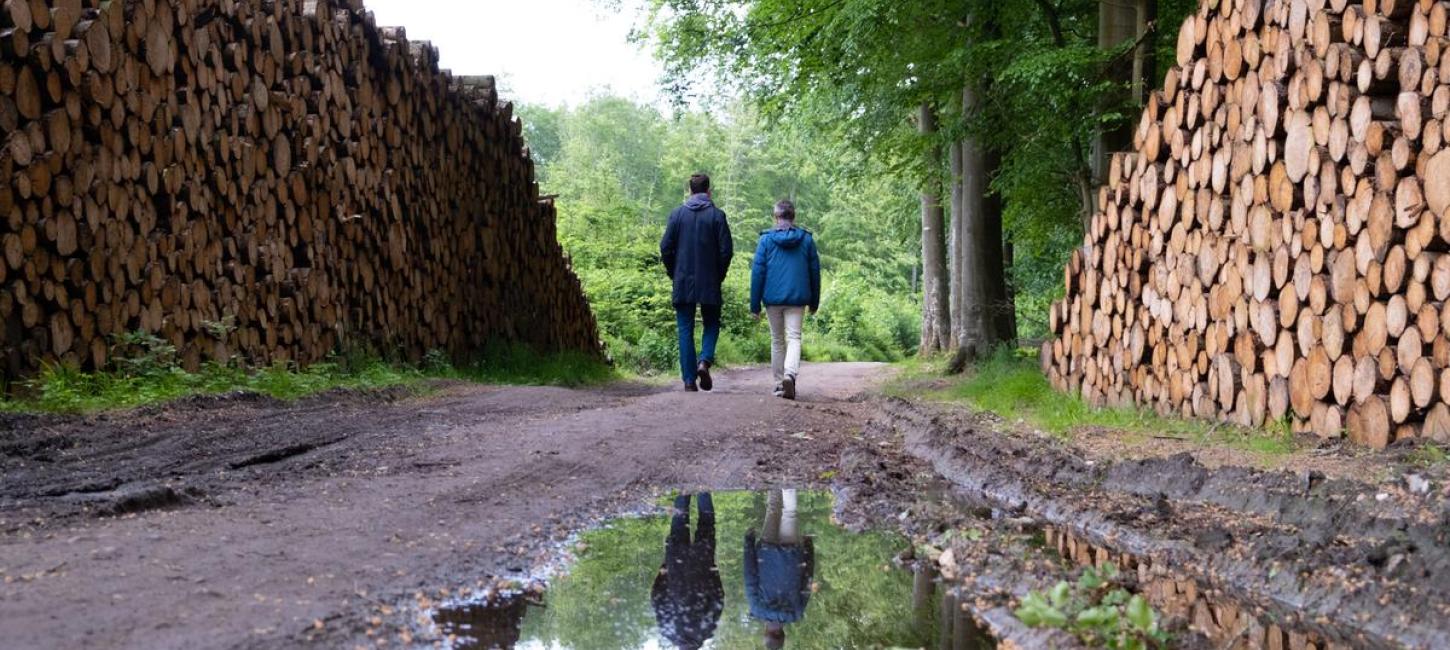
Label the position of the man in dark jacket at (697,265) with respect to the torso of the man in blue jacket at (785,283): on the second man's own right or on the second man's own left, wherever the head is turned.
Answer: on the second man's own left

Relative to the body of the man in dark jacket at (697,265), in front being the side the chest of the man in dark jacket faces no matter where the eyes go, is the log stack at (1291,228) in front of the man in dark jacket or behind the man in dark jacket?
behind

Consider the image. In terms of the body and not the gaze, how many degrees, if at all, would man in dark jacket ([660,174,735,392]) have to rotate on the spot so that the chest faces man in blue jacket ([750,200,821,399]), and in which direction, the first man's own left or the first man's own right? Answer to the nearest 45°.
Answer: approximately 135° to the first man's own right

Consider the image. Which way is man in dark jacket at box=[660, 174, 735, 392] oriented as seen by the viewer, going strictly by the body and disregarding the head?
away from the camera

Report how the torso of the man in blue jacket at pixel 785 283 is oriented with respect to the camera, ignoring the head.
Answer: away from the camera

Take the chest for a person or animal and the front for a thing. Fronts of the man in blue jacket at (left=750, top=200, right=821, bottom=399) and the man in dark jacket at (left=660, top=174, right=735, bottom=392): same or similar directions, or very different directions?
same or similar directions

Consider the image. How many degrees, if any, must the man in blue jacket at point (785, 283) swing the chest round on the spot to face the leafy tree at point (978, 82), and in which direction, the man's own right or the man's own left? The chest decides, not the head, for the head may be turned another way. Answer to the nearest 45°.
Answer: approximately 45° to the man's own right

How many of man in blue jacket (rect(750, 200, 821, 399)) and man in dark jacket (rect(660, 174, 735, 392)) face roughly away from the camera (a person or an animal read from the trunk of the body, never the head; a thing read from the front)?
2

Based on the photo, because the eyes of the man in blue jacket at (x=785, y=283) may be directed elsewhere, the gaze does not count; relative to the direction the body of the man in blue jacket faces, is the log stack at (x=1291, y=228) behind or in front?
behind

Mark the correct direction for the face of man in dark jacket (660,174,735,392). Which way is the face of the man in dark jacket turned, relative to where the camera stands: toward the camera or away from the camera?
away from the camera
